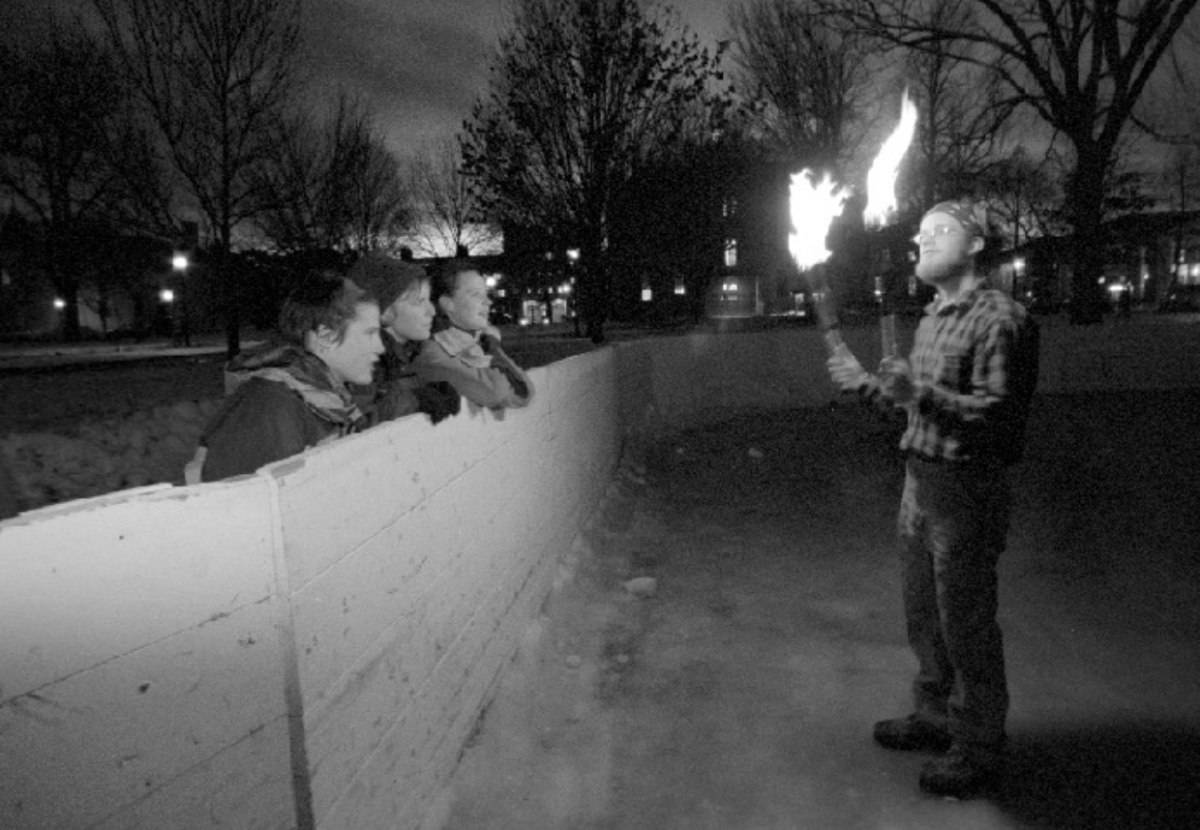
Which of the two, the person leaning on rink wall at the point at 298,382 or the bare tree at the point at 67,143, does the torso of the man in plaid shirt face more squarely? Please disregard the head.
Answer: the person leaning on rink wall

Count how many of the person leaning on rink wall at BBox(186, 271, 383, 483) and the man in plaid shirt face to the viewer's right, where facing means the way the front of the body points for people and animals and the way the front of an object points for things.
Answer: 1

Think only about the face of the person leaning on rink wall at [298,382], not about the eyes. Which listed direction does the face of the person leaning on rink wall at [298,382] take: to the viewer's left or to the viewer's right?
to the viewer's right

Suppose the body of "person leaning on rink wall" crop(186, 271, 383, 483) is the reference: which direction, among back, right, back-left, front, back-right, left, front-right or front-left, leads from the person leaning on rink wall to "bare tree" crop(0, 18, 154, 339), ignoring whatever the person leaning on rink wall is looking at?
left

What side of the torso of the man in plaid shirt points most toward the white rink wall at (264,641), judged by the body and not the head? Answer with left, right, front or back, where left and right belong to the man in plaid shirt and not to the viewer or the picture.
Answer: front

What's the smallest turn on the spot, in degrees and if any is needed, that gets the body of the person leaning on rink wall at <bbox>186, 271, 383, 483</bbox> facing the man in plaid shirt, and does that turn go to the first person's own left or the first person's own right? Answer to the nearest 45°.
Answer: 0° — they already face them

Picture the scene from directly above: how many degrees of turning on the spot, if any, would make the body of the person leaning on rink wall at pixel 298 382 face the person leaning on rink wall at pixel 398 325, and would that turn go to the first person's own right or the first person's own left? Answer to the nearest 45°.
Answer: approximately 45° to the first person's own left

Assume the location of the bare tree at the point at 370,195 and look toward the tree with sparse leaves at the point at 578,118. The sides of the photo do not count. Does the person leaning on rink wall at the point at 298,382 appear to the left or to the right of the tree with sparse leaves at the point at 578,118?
right

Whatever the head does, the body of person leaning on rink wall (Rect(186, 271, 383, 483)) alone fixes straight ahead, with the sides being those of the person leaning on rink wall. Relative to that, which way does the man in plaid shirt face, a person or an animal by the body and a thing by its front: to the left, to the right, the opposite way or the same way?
the opposite way

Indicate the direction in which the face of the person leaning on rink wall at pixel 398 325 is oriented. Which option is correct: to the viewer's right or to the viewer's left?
to the viewer's right

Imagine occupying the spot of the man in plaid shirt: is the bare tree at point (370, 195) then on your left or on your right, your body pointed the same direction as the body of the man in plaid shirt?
on your right

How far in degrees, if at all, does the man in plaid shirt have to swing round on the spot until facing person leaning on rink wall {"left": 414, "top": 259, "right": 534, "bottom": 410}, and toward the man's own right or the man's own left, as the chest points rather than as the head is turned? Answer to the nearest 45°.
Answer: approximately 45° to the man's own right

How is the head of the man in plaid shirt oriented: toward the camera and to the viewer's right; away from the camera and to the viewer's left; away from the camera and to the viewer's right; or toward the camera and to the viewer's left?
toward the camera and to the viewer's left

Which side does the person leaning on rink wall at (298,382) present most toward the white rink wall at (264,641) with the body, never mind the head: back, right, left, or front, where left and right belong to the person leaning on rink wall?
right

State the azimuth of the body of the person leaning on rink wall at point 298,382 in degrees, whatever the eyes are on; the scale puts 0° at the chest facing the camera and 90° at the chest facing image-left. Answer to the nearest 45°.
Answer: approximately 270°

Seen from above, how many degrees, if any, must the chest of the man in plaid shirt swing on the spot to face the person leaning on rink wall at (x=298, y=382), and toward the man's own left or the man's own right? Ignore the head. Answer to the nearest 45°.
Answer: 0° — they already face them

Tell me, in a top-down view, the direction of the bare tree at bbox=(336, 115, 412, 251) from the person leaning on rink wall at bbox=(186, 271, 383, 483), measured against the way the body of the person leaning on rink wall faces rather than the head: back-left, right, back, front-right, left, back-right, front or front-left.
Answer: left

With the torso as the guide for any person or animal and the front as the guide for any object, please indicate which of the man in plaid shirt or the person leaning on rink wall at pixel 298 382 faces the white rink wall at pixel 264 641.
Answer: the man in plaid shirt
